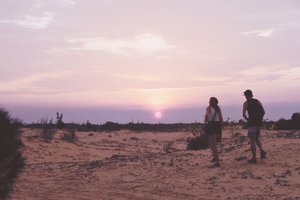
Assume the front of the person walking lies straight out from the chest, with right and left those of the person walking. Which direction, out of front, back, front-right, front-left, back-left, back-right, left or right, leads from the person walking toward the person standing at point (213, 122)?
front-left

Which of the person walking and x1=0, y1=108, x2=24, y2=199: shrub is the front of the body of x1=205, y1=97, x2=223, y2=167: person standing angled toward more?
the shrub

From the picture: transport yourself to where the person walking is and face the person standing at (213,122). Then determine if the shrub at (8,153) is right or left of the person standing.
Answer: left

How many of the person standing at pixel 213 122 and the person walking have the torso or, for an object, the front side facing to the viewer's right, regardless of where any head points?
0

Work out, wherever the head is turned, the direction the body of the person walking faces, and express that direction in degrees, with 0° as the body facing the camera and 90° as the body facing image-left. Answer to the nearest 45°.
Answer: approximately 135°
